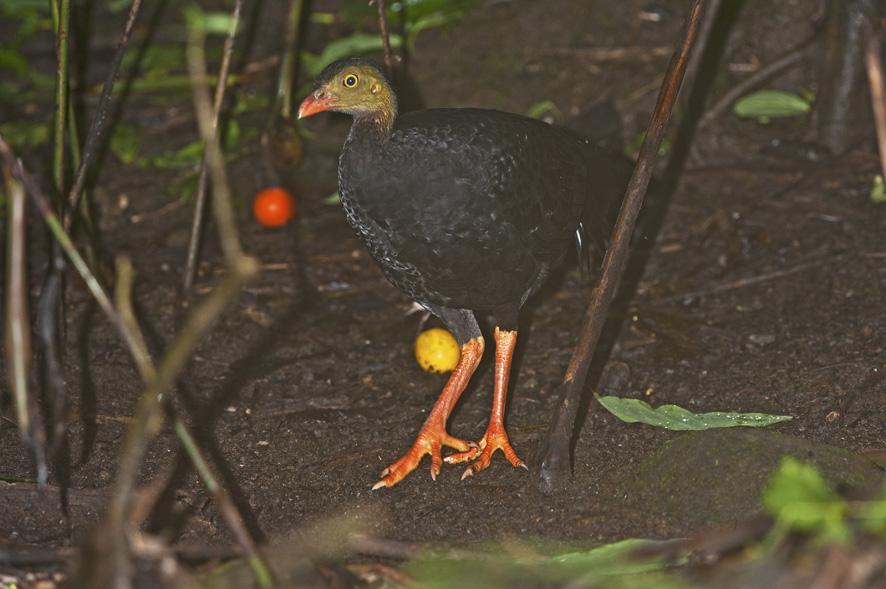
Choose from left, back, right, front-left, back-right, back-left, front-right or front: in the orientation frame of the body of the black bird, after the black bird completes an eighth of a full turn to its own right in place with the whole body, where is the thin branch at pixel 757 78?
right

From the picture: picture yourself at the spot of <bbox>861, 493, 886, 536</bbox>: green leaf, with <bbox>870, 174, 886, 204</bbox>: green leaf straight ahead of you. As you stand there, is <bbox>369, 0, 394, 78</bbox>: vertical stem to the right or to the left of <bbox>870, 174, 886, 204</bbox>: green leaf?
left

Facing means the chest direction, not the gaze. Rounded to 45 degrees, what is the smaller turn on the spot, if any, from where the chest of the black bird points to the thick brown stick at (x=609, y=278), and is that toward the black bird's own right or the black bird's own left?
approximately 135° to the black bird's own left

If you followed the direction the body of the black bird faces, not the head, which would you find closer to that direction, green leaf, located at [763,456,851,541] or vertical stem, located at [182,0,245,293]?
the vertical stem

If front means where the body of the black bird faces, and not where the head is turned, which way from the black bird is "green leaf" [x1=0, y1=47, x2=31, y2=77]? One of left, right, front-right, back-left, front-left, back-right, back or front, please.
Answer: front-right

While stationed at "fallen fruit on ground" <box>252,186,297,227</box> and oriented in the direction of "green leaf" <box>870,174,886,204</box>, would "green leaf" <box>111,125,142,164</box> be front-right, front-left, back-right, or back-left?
back-left

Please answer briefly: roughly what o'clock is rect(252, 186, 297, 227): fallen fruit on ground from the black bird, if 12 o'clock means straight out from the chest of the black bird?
The fallen fruit on ground is roughly at 2 o'clock from the black bird.

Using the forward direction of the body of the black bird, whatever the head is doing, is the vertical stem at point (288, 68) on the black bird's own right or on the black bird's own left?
on the black bird's own right

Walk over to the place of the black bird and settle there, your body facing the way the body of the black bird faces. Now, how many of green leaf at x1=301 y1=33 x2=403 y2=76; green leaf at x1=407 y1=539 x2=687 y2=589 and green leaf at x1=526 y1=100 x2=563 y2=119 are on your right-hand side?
2

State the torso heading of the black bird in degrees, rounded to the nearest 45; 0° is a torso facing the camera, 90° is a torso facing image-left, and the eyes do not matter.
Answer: approximately 90°

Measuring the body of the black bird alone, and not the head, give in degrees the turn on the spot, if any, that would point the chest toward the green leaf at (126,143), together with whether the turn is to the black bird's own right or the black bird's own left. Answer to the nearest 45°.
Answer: approximately 45° to the black bird's own right

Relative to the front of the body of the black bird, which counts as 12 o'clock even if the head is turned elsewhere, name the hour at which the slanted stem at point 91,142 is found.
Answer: The slanted stem is roughly at 1 o'clock from the black bird.

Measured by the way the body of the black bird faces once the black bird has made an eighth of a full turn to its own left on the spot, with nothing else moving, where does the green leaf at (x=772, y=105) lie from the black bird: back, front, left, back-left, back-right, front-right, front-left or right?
back

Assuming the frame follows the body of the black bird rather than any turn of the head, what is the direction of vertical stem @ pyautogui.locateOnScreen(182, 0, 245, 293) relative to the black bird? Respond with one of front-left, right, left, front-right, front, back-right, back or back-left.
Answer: front-right
